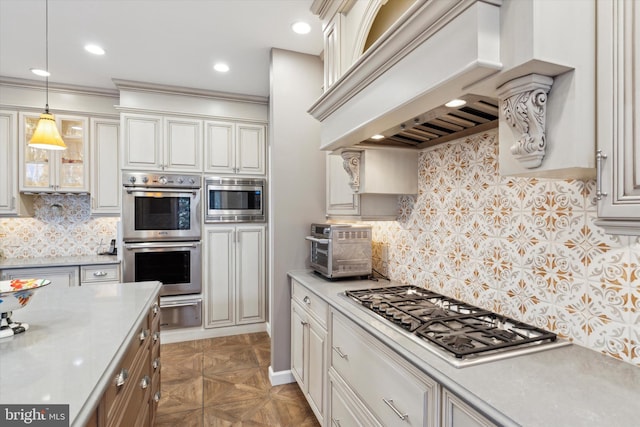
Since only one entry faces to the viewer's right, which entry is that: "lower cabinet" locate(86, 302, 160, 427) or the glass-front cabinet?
the lower cabinet

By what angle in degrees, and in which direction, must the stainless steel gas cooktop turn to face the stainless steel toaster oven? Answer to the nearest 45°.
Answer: approximately 90° to its right

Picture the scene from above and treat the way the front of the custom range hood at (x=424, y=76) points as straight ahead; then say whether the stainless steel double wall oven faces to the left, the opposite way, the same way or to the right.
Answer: to the left

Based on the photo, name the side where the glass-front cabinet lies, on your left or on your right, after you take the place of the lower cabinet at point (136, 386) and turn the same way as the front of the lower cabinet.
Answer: on your left

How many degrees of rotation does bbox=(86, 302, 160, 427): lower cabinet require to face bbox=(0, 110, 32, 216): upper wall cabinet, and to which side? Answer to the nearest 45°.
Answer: approximately 90° to its left

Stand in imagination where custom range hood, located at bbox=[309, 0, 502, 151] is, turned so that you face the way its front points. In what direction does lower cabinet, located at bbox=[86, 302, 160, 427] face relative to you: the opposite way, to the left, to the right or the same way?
the opposite way

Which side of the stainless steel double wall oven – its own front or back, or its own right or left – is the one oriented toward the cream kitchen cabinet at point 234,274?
left

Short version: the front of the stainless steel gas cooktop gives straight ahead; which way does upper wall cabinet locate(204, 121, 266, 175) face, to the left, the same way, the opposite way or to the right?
to the left

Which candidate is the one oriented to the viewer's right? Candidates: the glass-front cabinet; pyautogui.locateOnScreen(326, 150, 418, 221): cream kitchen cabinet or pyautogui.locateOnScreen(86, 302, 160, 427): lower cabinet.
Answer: the lower cabinet

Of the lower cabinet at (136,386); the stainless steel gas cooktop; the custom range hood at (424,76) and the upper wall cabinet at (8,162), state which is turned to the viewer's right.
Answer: the lower cabinet

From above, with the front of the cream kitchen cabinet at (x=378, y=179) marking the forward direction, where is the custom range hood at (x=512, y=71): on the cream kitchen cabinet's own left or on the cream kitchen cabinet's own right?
on the cream kitchen cabinet's own left

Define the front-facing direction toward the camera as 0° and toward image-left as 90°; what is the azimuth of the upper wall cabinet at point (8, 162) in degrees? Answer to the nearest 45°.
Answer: approximately 0°

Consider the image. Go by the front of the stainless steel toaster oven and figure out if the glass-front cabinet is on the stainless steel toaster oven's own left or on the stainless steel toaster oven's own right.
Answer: on the stainless steel toaster oven's own right

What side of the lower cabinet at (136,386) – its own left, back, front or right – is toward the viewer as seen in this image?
right

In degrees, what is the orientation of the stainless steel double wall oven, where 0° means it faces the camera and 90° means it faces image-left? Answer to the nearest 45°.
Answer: approximately 0°

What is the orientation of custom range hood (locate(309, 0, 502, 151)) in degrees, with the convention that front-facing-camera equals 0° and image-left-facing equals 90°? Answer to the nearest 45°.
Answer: approximately 45°

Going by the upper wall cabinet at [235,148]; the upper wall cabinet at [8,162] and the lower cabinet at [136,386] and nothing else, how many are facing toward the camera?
2

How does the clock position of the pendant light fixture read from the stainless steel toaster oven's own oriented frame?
The pendant light fixture is roughly at 1 o'clock from the stainless steel toaster oven.
